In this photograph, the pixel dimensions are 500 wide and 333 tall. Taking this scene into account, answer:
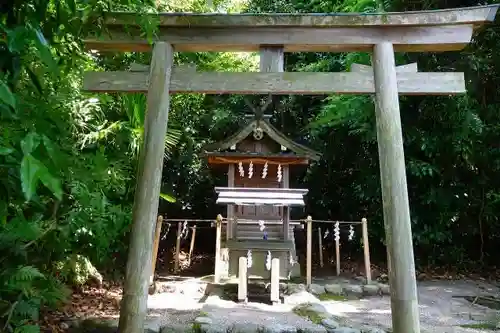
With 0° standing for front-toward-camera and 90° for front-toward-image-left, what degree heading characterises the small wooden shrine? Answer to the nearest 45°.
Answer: approximately 0°

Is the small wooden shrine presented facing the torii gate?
yes
